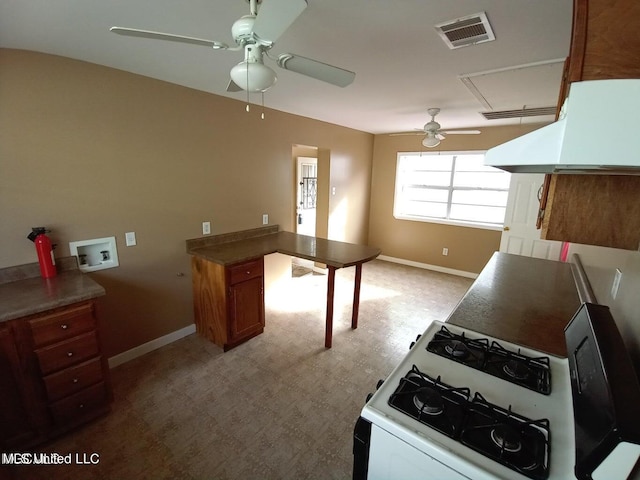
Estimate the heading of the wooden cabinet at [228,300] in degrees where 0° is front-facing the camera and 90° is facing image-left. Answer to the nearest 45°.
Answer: approximately 315°

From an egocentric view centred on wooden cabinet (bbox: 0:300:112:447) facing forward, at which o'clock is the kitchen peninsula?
The kitchen peninsula is roughly at 10 o'clock from the wooden cabinet.

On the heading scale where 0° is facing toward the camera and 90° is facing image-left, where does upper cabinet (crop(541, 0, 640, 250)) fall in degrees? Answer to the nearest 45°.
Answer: approximately 90°

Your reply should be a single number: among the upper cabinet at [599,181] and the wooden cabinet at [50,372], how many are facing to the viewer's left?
1

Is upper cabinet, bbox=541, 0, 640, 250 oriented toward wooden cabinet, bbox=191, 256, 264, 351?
yes

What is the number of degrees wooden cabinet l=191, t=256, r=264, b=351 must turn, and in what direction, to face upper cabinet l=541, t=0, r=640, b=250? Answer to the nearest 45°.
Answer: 0° — it already faces it

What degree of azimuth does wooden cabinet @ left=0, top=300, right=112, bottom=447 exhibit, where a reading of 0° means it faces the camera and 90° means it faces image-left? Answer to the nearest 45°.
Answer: approximately 315°

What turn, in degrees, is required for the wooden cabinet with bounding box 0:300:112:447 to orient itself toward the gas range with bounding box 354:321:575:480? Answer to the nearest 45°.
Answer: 0° — it already faces it
